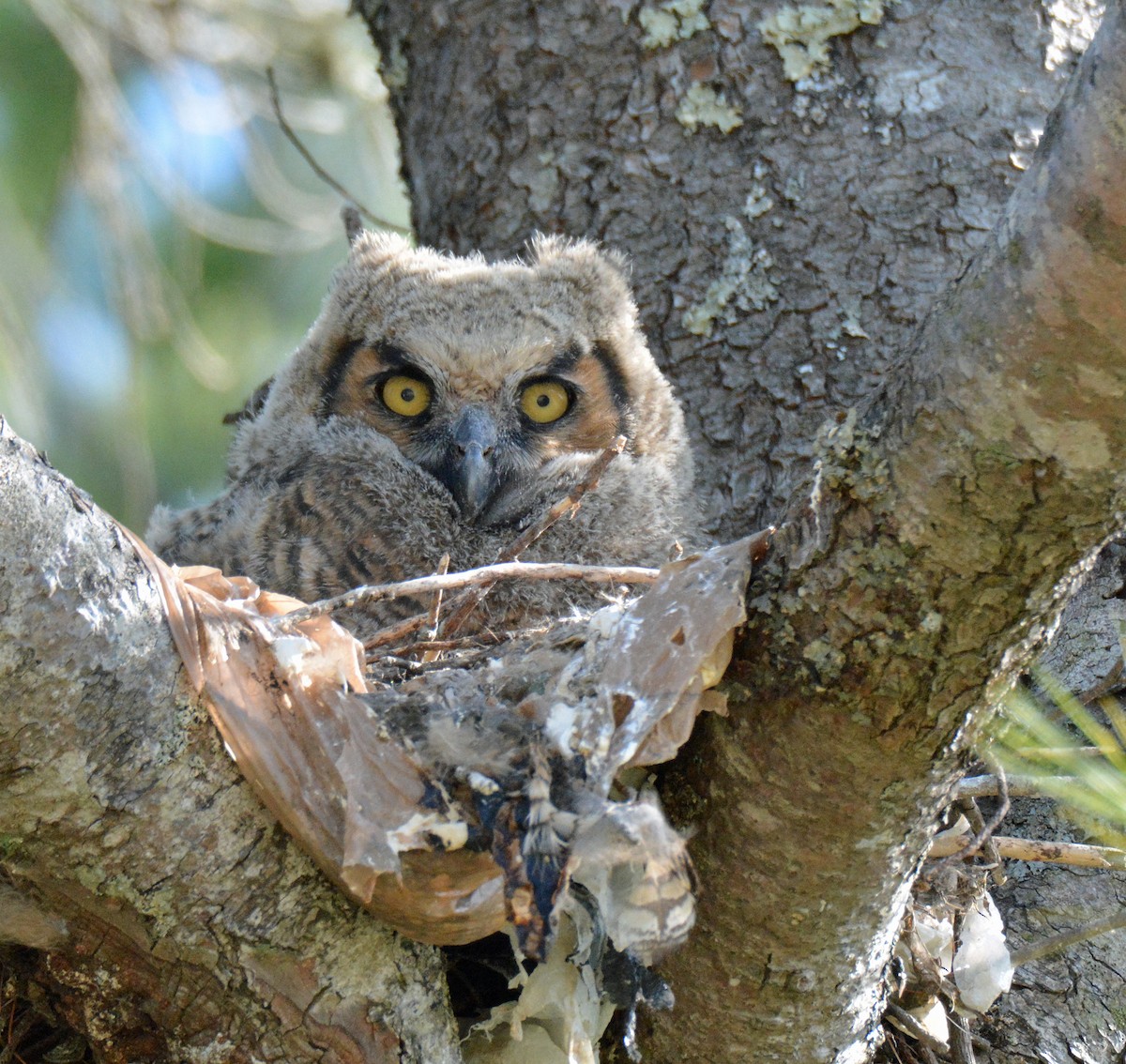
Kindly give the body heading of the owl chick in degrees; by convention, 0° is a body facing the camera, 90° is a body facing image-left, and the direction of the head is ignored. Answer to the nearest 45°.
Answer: approximately 0°

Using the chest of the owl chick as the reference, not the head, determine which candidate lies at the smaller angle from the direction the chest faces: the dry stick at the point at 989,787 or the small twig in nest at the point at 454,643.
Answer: the small twig in nest

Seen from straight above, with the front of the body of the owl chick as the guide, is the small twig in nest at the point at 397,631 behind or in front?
in front

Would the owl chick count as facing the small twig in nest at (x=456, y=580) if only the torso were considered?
yes

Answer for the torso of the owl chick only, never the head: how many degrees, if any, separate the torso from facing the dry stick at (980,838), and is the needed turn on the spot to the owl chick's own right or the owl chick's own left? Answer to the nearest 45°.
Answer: approximately 45° to the owl chick's own left

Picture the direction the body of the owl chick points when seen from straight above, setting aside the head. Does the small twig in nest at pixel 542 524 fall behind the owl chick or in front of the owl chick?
in front

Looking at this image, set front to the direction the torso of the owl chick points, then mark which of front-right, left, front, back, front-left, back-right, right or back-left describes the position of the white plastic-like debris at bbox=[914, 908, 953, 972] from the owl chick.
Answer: front-left

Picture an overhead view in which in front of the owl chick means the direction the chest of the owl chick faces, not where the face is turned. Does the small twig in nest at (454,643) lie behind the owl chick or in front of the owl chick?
in front
